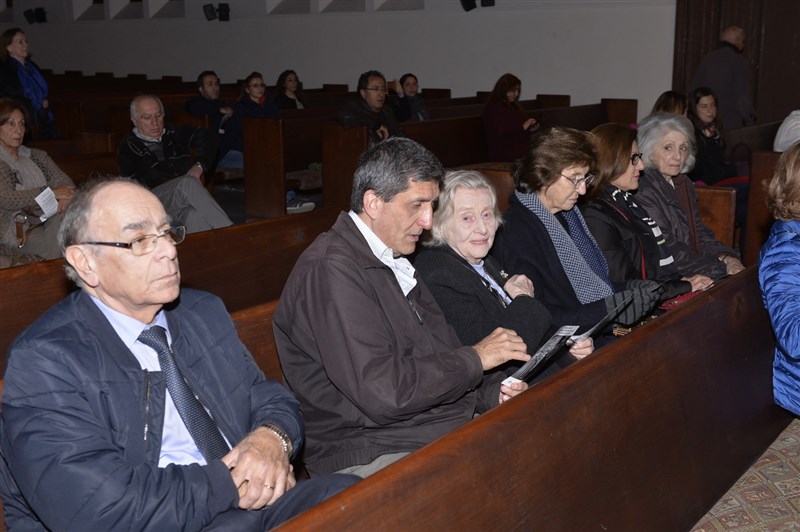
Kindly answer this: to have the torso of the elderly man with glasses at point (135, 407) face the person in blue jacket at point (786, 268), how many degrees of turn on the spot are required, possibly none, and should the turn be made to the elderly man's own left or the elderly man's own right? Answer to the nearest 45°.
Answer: approximately 45° to the elderly man's own left

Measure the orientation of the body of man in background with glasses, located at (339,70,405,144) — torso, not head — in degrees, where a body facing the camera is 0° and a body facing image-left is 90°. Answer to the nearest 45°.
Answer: approximately 315°

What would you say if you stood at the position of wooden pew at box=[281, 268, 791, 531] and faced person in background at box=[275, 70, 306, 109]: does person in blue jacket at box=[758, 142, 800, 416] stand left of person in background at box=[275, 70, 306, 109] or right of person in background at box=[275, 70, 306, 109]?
right

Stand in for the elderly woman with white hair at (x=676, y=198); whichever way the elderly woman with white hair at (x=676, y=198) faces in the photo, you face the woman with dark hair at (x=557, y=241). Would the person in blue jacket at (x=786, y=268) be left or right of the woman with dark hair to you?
left

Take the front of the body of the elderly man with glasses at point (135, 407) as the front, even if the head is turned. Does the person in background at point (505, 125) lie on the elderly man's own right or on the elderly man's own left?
on the elderly man's own left

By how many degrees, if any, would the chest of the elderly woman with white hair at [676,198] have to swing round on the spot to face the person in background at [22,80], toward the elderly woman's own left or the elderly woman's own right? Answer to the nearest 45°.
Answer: approximately 135° to the elderly woman's own right

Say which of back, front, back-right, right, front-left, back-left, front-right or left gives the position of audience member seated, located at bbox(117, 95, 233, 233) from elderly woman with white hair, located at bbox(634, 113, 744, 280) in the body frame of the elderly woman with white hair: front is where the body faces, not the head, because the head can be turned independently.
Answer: back-right

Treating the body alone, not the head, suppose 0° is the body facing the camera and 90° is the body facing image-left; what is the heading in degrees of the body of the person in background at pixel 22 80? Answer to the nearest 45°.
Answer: approximately 315°

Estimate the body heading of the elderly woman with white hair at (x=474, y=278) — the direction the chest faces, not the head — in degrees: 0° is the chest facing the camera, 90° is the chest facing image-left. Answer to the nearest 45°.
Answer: approximately 315°

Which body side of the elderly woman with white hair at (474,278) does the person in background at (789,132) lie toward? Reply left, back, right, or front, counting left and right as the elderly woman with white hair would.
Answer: left

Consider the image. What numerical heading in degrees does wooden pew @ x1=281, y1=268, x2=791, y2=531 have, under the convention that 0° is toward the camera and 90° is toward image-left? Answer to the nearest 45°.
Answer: approximately 315°

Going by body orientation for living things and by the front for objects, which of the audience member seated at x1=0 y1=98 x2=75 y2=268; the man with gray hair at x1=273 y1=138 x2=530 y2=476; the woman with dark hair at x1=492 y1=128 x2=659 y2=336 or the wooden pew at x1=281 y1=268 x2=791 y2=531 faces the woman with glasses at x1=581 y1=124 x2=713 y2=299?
the audience member seated

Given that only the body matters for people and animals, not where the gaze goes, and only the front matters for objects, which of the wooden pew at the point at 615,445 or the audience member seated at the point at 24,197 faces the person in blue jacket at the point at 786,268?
the audience member seated
